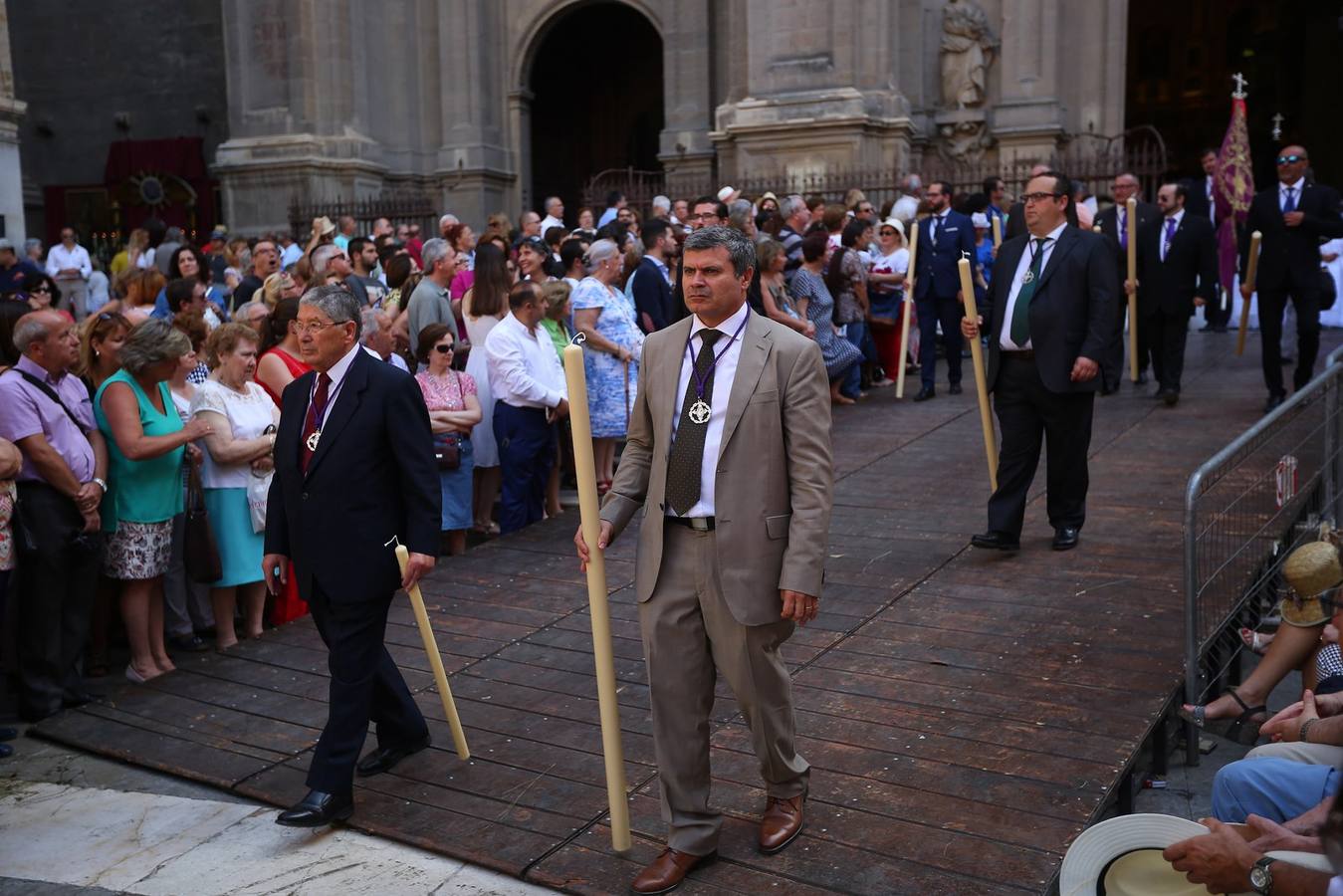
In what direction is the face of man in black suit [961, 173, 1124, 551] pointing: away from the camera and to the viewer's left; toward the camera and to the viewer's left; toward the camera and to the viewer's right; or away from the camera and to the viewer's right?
toward the camera and to the viewer's left

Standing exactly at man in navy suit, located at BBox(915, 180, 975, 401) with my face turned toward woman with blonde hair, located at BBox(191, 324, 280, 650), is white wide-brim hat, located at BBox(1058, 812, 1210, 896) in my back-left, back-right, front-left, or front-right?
front-left

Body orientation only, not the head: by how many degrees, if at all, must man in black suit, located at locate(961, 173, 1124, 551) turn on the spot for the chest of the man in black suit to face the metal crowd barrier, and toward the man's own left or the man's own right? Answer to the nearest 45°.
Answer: approximately 90° to the man's own left

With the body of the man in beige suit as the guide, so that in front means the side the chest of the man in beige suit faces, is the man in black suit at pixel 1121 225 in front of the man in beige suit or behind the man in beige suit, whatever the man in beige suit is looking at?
behind

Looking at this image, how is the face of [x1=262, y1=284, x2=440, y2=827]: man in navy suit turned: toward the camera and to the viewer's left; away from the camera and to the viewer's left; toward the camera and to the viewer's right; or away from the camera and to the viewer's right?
toward the camera and to the viewer's left

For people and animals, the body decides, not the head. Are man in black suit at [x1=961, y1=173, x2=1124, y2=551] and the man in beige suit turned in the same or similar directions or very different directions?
same or similar directions

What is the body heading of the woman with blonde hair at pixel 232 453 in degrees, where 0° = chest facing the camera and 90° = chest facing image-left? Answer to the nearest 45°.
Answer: approximately 315°

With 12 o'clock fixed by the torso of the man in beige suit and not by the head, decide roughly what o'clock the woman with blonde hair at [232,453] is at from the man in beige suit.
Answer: The woman with blonde hair is roughly at 3 o'clock from the man in beige suit.

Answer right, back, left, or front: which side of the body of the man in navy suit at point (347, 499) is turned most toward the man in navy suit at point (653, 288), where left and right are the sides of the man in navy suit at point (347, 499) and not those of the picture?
back

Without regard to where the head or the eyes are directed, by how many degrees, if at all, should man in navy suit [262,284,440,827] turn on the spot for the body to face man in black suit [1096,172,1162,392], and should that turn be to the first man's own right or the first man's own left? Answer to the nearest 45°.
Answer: approximately 180°

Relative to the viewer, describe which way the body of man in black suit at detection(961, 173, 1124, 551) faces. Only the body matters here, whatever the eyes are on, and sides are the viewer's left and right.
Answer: facing the viewer and to the left of the viewer

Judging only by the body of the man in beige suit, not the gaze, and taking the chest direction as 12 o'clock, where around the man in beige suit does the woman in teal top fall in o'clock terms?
The woman in teal top is roughly at 3 o'clock from the man in beige suit.

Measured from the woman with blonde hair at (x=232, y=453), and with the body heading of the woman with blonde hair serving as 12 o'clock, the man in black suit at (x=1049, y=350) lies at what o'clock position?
The man in black suit is roughly at 11 o'clock from the woman with blonde hair.

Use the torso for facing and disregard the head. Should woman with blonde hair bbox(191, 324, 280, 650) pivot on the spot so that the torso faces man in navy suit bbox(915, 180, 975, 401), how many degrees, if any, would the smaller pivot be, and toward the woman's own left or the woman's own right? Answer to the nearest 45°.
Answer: approximately 90° to the woman's own left

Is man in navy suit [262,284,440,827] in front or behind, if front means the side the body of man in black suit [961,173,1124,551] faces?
in front

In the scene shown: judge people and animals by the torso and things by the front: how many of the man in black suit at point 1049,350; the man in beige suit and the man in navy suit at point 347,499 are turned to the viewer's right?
0
